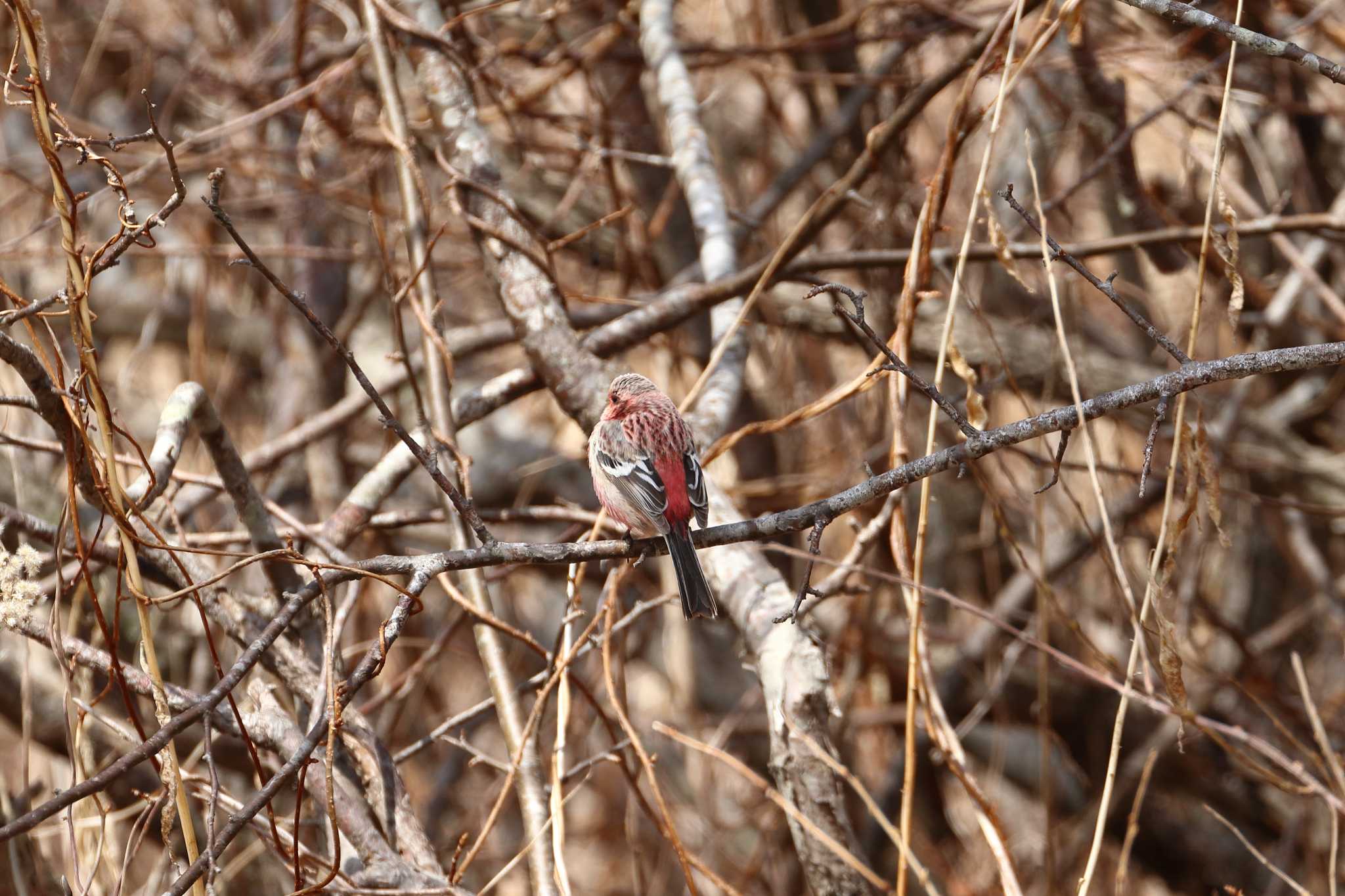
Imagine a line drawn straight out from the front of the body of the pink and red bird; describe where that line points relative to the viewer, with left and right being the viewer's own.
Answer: facing away from the viewer and to the left of the viewer
